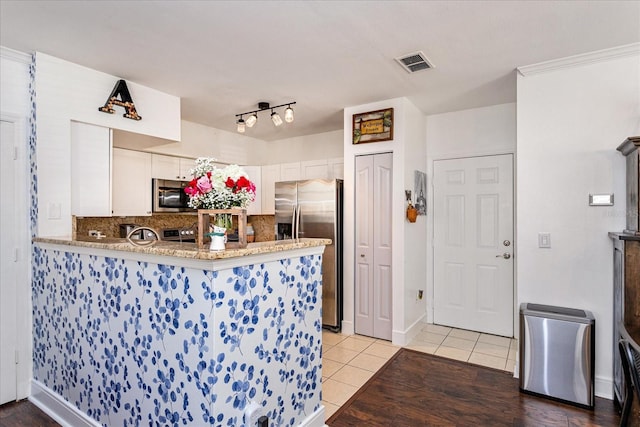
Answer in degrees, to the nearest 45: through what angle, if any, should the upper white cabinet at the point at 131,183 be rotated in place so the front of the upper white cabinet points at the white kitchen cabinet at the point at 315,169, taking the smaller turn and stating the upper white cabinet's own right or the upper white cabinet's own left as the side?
approximately 45° to the upper white cabinet's own left

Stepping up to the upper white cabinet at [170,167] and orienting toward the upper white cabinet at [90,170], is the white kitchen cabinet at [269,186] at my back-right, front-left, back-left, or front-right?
back-left

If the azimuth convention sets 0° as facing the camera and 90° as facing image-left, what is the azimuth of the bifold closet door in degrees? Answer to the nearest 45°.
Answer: approximately 45°
